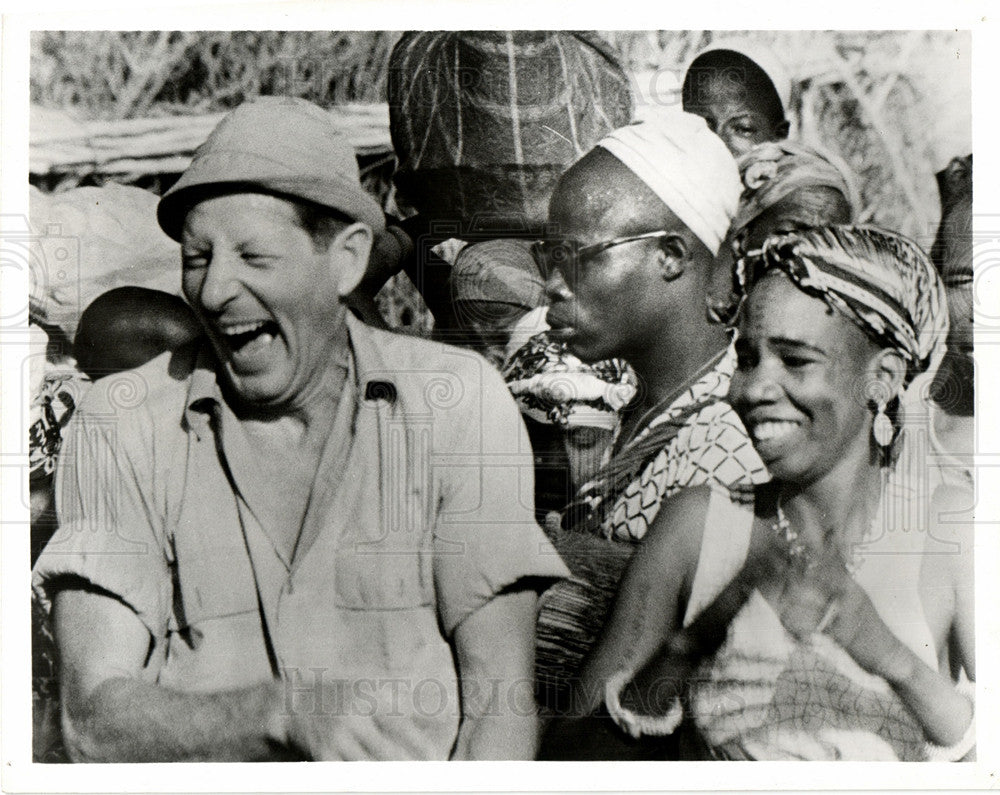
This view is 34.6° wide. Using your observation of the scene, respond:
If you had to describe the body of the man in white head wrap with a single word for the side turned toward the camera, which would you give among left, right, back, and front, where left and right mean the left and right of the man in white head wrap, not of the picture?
left

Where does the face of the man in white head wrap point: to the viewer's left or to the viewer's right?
to the viewer's left

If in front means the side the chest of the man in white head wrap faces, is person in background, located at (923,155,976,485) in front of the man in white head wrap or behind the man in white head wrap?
behind

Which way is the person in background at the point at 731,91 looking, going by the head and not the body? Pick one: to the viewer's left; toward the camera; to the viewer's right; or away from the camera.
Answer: toward the camera

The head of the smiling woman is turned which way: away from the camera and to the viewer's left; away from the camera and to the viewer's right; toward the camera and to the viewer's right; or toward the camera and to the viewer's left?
toward the camera and to the viewer's left

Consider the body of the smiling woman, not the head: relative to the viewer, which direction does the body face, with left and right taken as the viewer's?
facing the viewer and to the left of the viewer
